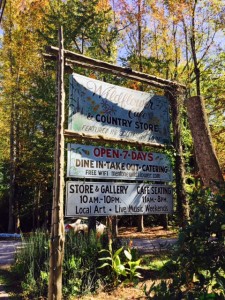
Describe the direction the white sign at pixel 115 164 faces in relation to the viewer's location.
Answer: facing the viewer and to the right of the viewer

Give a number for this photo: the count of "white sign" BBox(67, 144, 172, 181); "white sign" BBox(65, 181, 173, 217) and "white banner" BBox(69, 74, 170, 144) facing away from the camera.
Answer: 0

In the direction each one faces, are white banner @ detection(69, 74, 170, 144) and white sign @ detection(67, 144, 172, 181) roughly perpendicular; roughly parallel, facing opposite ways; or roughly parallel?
roughly parallel

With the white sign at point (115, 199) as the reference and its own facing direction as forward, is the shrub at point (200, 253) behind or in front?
in front

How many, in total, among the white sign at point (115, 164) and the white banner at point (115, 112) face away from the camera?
0

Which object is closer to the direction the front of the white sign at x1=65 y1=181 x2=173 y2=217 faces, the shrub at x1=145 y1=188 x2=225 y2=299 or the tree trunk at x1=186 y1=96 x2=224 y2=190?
the shrub

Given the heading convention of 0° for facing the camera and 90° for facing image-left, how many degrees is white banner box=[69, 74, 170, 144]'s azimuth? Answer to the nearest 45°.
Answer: approximately 315°

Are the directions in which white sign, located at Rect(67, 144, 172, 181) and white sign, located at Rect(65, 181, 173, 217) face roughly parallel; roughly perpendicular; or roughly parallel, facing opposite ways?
roughly parallel

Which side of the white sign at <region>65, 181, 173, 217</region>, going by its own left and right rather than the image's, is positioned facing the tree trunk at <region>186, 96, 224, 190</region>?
left
